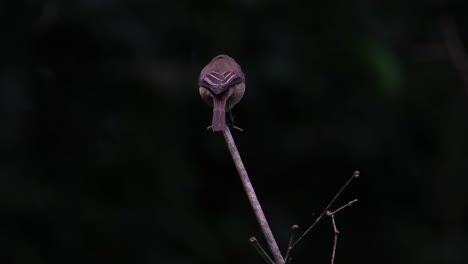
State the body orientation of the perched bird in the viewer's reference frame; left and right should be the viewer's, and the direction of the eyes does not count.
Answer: facing away from the viewer
